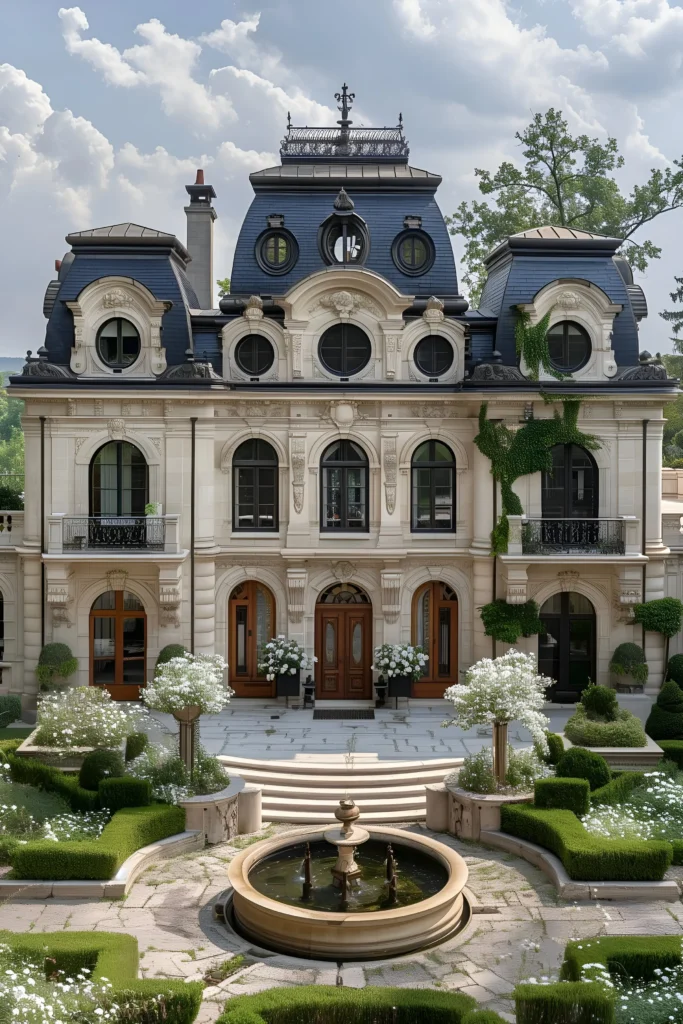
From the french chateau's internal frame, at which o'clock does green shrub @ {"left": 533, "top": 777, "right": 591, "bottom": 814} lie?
The green shrub is roughly at 11 o'clock from the french chateau.

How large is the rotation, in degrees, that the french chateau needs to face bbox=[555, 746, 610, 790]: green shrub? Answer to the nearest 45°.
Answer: approximately 45° to its left

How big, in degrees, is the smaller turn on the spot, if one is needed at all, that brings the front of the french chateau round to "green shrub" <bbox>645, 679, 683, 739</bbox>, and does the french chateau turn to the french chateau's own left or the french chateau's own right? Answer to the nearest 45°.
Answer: approximately 90° to the french chateau's own left

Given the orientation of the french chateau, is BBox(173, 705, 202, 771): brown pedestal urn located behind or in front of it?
in front

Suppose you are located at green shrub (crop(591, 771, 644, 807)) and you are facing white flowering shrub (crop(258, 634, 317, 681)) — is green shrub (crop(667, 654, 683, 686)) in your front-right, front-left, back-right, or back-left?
front-right

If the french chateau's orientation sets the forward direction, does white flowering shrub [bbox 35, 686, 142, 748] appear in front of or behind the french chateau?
in front

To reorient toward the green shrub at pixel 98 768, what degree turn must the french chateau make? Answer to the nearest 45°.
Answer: approximately 45° to its right

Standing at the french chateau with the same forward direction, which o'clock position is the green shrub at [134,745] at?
The green shrub is roughly at 1 o'clock from the french chateau.

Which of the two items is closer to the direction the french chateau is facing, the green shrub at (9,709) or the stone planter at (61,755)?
the stone planter

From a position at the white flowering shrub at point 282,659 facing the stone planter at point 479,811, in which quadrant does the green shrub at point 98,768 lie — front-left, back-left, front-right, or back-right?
front-right

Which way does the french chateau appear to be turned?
toward the camera

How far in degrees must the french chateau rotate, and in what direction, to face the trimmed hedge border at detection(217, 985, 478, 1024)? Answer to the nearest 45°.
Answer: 0° — it already faces it

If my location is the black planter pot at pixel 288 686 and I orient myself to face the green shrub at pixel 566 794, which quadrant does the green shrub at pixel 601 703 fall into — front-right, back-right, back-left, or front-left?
front-left

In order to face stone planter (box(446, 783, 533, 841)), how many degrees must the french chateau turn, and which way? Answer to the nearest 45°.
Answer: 0° — it already faces it
